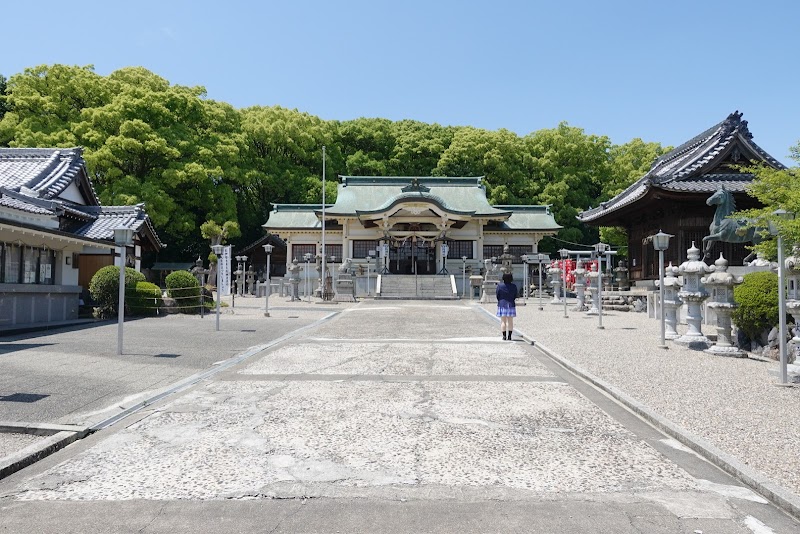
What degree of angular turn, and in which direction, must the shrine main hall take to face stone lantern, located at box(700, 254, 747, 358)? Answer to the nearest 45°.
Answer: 0° — it already faces it

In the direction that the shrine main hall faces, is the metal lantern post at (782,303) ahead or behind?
ahead

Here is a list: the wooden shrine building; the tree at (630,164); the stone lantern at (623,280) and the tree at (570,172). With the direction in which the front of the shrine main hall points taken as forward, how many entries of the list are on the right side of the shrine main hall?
0

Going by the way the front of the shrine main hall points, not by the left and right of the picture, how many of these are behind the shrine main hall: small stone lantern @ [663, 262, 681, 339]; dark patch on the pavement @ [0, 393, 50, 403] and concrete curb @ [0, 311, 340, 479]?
0

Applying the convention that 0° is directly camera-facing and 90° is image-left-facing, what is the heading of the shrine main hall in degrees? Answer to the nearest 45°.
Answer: approximately 0°

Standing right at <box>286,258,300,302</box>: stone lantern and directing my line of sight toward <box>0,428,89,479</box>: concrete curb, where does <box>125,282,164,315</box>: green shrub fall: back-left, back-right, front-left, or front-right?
front-right

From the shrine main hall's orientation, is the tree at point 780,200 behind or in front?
in front

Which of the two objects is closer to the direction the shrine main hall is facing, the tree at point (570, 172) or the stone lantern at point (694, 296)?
the stone lantern

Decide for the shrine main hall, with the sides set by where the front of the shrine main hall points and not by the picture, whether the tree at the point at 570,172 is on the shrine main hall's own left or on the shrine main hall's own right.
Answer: on the shrine main hall's own left

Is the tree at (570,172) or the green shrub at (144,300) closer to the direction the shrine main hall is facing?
the green shrub

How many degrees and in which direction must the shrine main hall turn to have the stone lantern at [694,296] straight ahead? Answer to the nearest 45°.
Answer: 0° — it already faces it

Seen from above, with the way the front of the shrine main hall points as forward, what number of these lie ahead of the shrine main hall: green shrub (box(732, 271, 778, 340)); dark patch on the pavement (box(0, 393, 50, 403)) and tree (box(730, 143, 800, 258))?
3

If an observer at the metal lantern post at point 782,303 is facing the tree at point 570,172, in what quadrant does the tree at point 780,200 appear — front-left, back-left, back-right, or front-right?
front-right

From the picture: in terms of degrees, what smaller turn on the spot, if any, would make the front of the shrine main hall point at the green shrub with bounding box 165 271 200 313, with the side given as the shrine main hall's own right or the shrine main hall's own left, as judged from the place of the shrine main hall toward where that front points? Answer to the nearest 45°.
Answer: approximately 45° to the shrine main hall's own right

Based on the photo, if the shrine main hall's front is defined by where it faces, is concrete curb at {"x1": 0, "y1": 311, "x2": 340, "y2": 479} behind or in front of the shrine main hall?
in front

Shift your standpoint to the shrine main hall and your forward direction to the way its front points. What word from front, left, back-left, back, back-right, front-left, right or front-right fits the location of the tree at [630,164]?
left

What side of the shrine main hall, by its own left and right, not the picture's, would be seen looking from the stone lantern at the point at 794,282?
front

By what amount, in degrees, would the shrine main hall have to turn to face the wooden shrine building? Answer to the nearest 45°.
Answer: approximately 45° to its left

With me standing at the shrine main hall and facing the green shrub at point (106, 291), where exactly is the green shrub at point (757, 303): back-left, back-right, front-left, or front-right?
front-left
